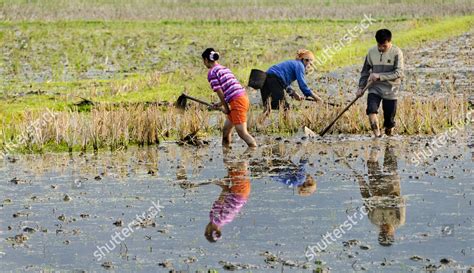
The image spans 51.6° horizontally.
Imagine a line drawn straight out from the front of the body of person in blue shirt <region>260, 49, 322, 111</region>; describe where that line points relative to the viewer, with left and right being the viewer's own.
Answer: facing to the right of the viewer

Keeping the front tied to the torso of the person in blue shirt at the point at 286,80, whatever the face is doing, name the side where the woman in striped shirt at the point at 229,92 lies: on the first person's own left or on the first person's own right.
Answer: on the first person's own right
